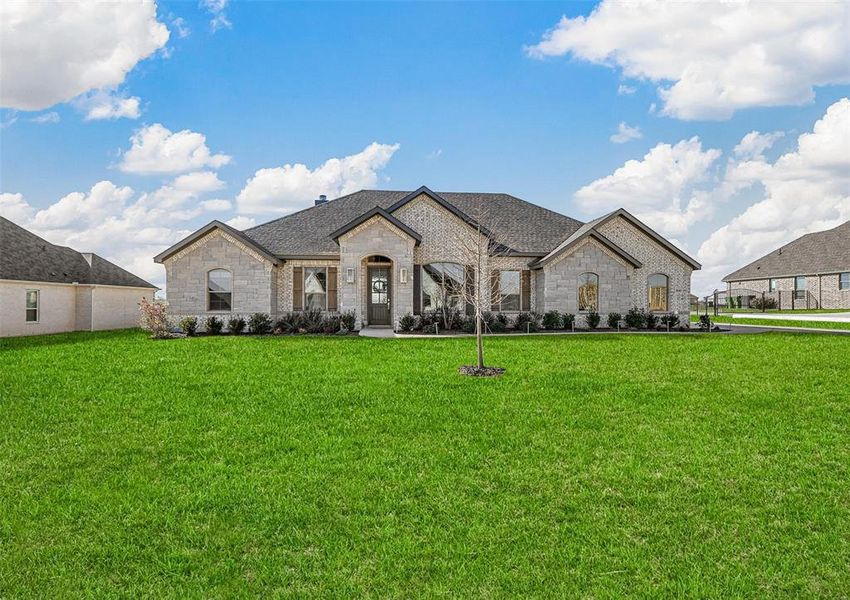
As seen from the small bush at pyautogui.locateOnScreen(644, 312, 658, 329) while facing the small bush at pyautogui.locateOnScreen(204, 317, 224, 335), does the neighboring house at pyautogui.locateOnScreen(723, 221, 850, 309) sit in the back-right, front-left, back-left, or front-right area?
back-right

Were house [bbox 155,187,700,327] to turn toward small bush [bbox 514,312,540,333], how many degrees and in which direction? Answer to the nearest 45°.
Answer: approximately 90° to its left

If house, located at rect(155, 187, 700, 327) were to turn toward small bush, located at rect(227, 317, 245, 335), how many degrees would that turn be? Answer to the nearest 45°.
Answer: approximately 90° to its right

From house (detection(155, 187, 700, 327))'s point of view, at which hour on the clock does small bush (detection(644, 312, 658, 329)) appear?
The small bush is roughly at 9 o'clock from the house.

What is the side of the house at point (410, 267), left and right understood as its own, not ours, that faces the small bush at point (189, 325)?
right

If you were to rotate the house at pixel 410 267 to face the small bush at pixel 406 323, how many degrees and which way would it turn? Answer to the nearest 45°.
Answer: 0° — it already faces it

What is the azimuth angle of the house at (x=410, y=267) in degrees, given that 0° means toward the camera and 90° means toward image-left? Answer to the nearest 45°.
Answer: approximately 0°

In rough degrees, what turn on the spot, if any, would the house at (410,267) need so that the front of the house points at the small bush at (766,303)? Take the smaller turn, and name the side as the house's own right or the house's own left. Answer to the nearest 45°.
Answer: approximately 135° to the house's own left

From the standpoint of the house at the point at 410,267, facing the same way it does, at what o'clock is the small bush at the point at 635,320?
The small bush is roughly at 9 o'clock from the house.
